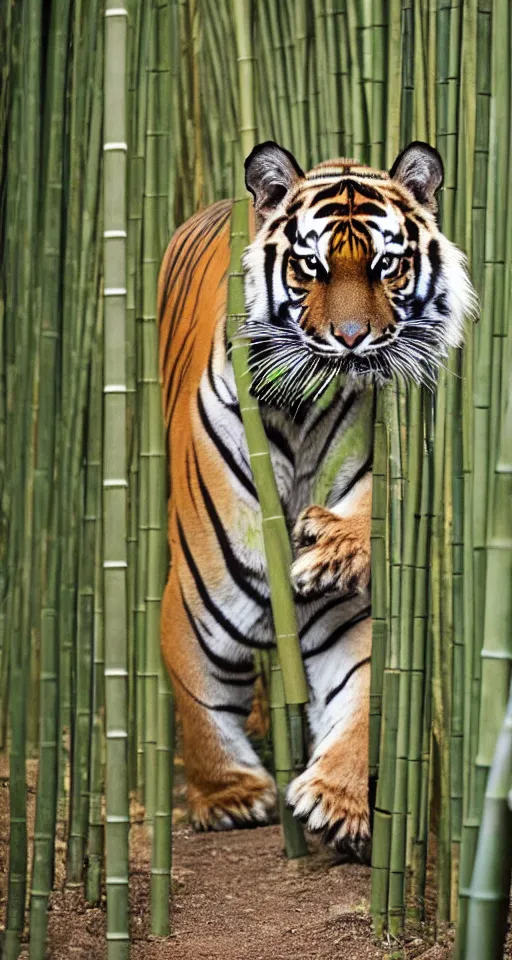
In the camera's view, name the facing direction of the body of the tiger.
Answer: toward the camera

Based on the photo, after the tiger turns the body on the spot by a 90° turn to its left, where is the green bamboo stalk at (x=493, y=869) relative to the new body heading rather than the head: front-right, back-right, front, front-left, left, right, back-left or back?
right
